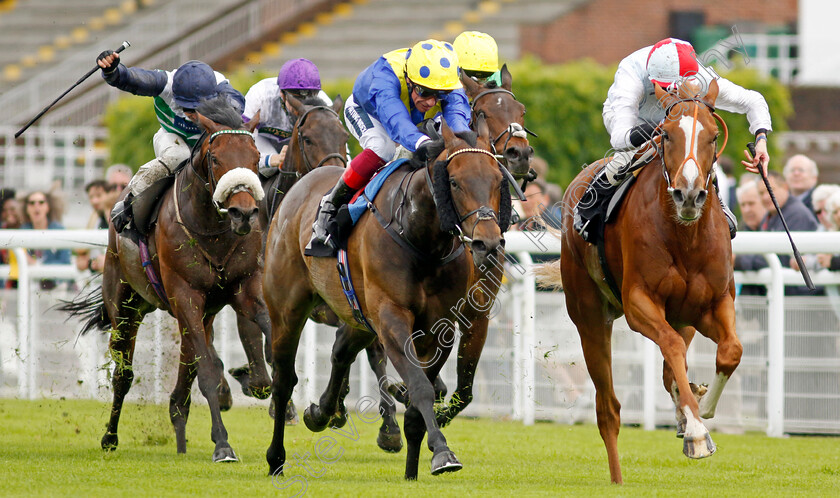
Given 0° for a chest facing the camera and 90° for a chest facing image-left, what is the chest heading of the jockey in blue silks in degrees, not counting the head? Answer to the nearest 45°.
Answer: approximately 315°
